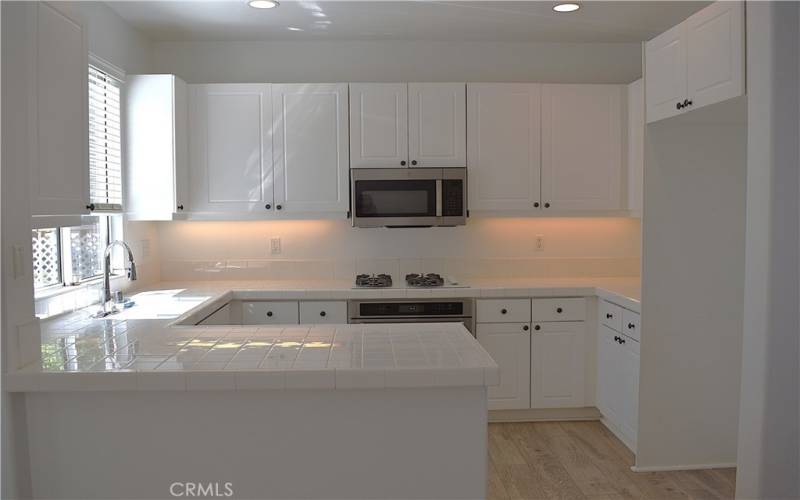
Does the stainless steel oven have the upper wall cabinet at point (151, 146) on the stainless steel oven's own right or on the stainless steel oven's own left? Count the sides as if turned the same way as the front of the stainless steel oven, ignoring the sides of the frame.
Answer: on the stainless steel oven's own right

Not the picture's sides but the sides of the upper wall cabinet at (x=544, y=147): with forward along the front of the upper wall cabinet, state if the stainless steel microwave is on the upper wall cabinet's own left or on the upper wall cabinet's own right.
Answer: on the upper wall cabinet's own right

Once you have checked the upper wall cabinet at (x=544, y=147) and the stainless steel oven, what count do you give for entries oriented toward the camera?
2

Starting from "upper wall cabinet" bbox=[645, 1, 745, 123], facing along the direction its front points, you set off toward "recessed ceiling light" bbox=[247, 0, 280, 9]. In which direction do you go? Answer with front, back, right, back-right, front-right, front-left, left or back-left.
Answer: front-right

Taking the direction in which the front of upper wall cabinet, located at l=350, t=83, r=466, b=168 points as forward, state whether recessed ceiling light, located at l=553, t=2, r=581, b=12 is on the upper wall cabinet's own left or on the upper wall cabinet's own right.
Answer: on the upper wall cabinet's own left

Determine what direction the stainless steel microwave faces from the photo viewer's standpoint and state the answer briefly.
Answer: facing the viewer

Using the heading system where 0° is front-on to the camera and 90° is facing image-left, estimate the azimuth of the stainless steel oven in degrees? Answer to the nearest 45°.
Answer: approximately 0°

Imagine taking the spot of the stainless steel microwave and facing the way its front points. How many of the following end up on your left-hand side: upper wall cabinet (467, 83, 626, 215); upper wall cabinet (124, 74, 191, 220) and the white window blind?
1

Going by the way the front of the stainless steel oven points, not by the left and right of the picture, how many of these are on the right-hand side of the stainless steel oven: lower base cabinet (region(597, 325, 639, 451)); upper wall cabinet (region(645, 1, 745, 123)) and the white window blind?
1

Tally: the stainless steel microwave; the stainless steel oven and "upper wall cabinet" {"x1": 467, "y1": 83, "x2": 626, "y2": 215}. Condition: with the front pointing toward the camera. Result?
3

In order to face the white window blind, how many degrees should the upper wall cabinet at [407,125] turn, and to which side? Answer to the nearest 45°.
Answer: approximately 90° to its right

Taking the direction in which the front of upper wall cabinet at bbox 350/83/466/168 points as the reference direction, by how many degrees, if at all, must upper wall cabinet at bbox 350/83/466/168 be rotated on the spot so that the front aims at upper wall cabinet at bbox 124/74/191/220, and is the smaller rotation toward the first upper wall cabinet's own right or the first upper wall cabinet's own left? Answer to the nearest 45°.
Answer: approximately 90° to the first upper wall cabinet's own right

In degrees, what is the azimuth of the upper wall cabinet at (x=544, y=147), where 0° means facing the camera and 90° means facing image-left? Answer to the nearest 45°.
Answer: approximately 0°

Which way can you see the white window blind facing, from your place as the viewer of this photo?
facing the viewer and to the right of the viewer

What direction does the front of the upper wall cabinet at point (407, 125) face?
toward the camera
